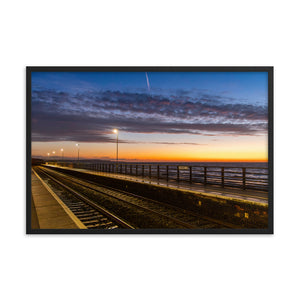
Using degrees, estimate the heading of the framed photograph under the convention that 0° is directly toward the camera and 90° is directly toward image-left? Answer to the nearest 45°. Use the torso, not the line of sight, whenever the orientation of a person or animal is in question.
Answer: approximately 0°
